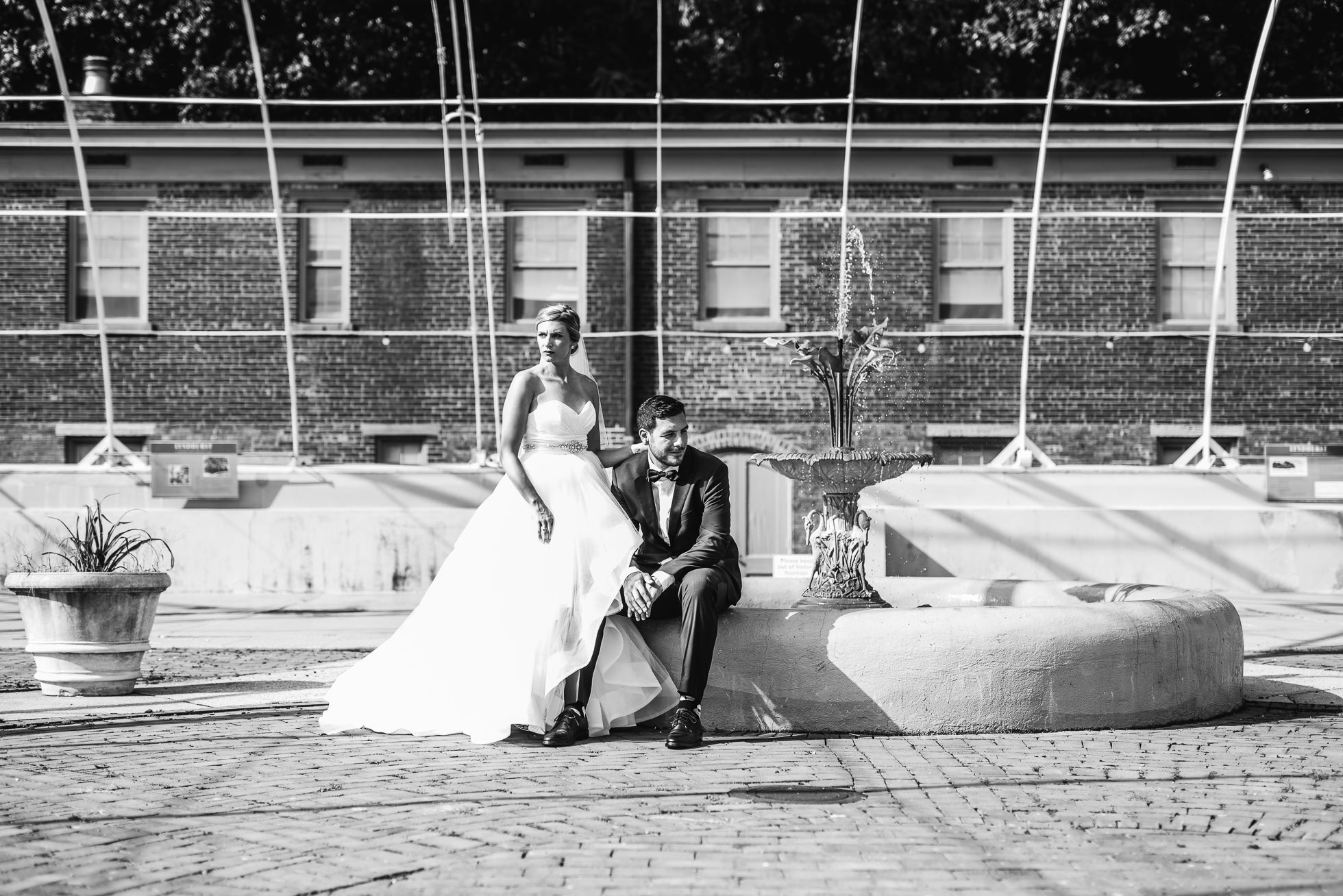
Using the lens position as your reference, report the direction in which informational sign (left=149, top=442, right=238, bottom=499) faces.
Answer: facing the viewer

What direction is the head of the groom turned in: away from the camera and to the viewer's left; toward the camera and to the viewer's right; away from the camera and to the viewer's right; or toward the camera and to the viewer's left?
toward the camera and to the viewer's right

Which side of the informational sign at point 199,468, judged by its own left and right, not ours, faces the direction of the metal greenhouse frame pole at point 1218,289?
left

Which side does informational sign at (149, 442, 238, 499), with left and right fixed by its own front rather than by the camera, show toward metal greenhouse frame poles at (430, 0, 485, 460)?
left

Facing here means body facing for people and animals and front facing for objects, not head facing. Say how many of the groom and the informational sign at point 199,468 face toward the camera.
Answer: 2

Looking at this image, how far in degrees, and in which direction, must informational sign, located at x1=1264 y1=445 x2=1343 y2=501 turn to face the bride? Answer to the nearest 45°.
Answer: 0° — it already faces them

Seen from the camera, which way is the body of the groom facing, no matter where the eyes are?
toward the camera

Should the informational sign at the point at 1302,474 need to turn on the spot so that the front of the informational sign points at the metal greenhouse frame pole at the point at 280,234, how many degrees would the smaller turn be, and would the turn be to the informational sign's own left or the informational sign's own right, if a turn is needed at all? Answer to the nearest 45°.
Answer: approximately 90° to the informational sign's own right

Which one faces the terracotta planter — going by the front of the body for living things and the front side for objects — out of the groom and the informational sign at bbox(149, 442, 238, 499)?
the informational sign

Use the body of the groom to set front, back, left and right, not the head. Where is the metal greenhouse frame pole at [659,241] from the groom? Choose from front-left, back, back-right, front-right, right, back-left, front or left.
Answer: back

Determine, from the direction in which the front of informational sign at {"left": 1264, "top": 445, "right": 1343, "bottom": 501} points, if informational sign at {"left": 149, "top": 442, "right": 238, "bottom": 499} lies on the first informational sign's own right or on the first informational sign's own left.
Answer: on the first informational sign's own right
